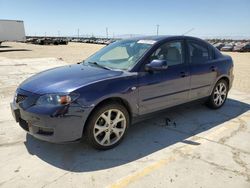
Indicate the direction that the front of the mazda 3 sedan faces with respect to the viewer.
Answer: facing the viewer and to the left of the viewer

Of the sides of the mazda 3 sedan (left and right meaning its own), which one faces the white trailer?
right
